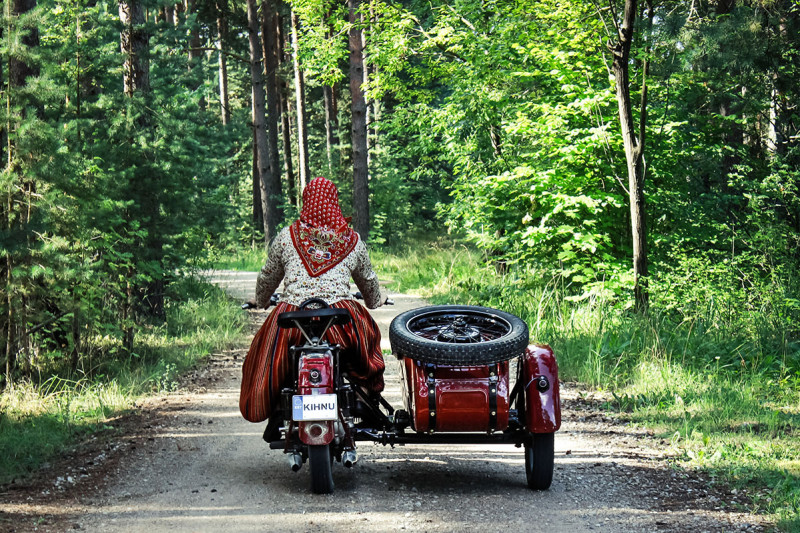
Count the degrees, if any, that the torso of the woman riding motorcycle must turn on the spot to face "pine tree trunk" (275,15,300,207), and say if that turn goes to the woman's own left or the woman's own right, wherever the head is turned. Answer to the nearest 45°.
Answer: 0° — they already face it

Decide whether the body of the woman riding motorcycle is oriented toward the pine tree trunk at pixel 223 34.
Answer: yes

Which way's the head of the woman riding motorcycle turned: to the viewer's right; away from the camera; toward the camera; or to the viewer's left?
away from the camera

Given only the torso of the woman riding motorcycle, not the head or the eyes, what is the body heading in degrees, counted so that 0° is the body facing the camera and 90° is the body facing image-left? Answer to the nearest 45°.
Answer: approximately 180°

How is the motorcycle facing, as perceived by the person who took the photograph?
facing away from the viewer

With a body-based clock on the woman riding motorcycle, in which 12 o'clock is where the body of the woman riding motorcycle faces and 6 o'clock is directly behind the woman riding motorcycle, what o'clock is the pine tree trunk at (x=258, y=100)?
The pine tree trunk is roughly at 12 o'clock from the woman riding motorcycle.
